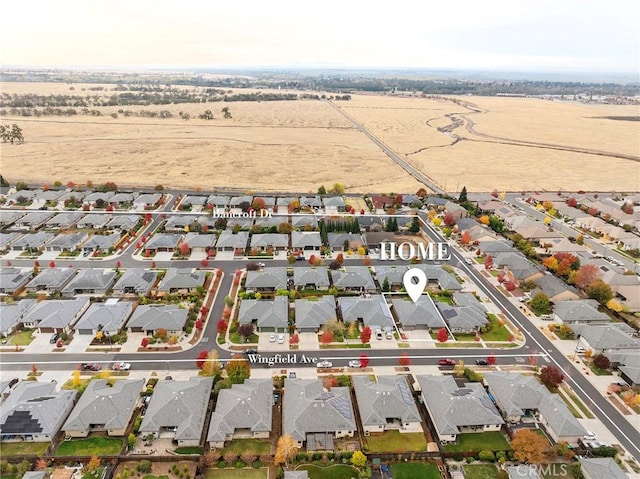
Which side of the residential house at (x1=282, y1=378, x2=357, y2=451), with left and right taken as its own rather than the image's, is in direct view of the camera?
back

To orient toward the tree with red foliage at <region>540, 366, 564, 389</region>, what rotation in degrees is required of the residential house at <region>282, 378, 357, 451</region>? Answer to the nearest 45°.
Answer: approximately 90° to its right

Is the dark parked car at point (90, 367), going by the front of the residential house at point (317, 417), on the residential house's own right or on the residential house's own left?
on the residential house's own left

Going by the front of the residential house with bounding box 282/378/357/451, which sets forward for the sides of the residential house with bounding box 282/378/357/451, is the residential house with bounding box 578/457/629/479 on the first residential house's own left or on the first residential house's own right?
on the first residential house's own right

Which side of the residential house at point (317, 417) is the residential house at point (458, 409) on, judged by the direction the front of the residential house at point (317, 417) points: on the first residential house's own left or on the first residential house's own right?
on the first residential house's own right

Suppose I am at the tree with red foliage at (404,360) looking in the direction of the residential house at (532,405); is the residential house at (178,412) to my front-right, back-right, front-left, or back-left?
back-right

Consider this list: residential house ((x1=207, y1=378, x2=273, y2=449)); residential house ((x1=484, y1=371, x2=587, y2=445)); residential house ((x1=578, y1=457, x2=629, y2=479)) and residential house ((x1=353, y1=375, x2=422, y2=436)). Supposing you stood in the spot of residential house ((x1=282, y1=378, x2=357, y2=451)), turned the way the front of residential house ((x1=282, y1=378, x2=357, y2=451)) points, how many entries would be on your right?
3

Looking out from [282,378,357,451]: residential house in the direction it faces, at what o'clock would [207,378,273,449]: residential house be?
[207,378,273,449]: residential house is roughly at 9 o'clock from [282,378,357,451]: residential house.

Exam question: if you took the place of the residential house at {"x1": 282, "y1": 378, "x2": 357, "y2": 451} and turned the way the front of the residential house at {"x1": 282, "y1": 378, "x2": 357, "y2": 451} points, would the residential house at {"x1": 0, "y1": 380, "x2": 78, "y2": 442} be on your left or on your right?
on your left

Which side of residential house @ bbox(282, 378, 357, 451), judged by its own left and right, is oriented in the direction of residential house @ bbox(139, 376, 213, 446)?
left

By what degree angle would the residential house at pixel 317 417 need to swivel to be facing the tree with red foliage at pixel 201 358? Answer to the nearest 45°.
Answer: approximately 45° to its left

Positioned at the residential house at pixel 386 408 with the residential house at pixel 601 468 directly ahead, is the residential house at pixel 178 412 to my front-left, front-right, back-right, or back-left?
back-right

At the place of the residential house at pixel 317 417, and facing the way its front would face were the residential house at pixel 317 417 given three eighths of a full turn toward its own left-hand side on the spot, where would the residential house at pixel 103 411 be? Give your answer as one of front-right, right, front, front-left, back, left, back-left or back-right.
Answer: front-right
